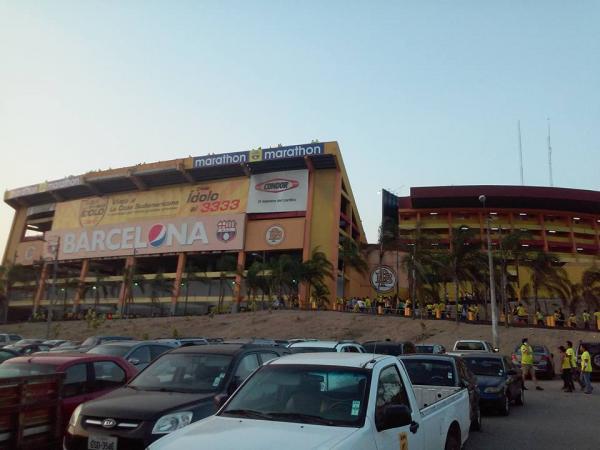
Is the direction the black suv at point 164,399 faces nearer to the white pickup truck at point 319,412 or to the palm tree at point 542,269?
the white pickup truck

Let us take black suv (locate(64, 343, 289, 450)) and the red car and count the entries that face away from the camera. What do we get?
0

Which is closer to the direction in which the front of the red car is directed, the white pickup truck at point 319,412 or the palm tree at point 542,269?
the white pickup truck

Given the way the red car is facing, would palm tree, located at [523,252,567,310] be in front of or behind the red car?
behind

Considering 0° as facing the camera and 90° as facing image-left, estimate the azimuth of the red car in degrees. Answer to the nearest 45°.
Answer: approximately 45°

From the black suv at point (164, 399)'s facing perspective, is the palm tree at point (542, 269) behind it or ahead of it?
behind

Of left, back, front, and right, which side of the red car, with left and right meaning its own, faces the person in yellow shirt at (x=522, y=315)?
back

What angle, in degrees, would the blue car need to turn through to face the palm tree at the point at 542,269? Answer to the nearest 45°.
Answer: approximately 135° to its right

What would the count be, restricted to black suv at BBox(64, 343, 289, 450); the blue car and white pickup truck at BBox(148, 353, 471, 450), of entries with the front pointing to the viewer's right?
0
